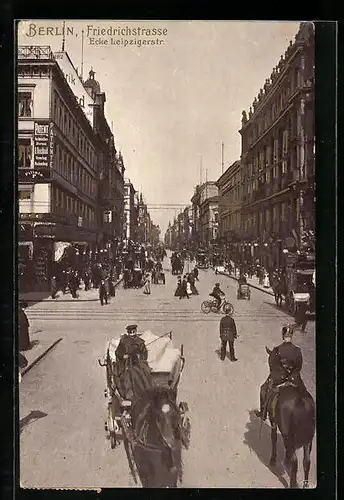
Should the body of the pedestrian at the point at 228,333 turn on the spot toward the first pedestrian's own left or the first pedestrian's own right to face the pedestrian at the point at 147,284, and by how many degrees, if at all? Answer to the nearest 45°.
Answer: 0° — they already face them

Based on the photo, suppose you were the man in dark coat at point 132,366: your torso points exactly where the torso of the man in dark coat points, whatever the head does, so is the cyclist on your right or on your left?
on your left

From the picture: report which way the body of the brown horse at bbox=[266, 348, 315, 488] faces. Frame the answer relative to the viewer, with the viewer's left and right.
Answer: facing away from the viewer and to the left of the viewer

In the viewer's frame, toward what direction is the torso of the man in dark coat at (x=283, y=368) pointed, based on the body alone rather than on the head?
away from the camera

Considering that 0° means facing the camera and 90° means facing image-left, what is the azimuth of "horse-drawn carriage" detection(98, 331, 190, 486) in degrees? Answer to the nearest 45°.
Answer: approximately 0°

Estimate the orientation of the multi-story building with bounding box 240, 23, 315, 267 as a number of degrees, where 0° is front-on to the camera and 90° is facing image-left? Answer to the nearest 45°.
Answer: approximately 90°

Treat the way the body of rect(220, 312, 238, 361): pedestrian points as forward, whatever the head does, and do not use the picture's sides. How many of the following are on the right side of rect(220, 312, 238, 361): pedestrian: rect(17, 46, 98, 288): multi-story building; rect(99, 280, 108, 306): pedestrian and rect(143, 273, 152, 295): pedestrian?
3

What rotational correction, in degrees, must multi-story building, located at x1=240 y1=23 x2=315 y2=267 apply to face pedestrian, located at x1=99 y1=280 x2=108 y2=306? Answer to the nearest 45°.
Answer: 0° — it already faces them
